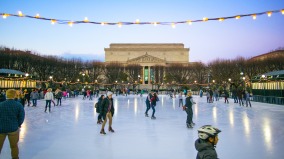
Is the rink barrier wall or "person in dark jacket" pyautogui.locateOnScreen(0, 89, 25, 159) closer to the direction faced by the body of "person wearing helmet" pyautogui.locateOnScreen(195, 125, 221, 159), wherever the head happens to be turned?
the rink barrier wall

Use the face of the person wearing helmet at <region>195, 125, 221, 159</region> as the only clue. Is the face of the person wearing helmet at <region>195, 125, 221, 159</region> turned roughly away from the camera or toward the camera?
away from the camera

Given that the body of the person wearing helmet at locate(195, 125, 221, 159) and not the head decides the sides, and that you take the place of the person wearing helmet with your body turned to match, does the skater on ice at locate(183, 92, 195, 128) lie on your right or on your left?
on your left

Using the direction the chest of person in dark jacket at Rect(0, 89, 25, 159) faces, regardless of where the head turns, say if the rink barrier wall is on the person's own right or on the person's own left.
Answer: on the person's own right

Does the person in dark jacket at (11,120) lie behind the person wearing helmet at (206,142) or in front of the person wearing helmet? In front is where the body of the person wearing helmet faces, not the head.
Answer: behind

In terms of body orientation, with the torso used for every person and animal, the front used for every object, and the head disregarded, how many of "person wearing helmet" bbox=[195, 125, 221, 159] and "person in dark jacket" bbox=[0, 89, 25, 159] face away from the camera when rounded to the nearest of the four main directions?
1
